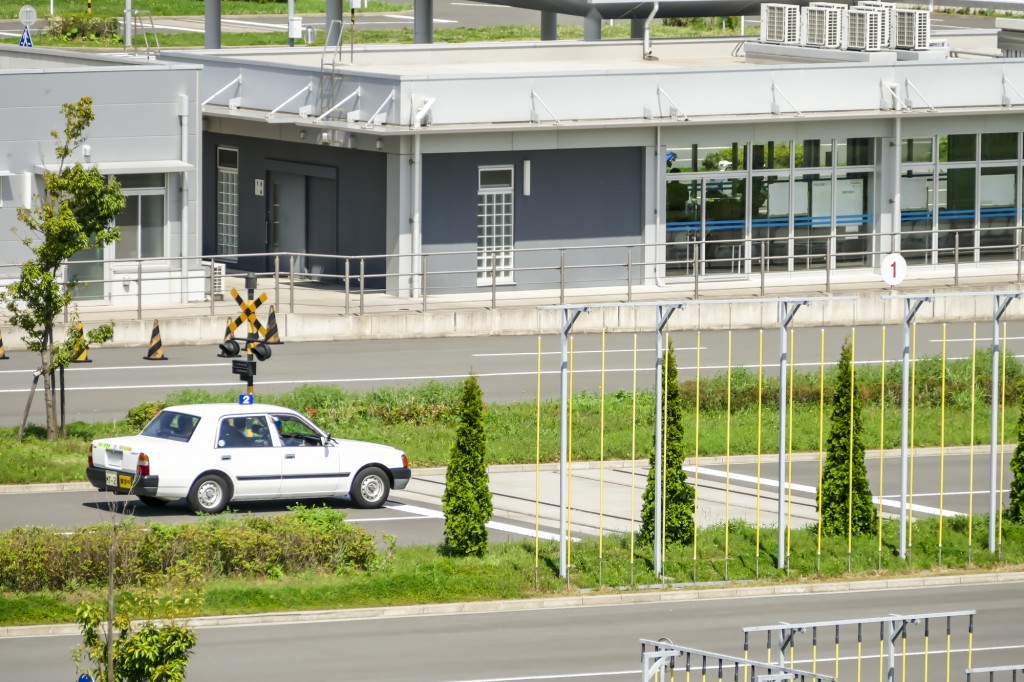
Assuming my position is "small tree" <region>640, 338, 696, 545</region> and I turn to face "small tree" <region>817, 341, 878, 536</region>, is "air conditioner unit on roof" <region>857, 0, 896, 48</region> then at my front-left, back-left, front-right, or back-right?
front-left

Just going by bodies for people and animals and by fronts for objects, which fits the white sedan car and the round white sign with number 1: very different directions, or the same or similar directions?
very different directions

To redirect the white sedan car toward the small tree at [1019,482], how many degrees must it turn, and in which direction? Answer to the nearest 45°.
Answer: approximately 45° to its right

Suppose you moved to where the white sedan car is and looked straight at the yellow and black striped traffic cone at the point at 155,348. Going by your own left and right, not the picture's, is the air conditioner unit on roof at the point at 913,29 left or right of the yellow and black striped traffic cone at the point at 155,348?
right

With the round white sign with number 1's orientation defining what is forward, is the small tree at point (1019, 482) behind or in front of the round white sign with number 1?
in front

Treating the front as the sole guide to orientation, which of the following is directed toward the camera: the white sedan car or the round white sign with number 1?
the round white sign with number 1

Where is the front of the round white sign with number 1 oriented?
toward the camera

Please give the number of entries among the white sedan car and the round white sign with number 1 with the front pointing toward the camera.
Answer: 1

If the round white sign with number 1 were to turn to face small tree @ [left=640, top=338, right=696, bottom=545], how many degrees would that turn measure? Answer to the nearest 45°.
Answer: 0° — it already faces it

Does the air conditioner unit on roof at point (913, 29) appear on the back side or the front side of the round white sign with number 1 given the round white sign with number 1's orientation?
on the back side

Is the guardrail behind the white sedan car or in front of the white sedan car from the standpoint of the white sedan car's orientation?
in front

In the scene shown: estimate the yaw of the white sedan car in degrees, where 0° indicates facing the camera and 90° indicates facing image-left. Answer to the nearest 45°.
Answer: approximately 225°

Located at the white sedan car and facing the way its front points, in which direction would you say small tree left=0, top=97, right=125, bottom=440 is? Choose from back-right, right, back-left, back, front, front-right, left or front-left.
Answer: left

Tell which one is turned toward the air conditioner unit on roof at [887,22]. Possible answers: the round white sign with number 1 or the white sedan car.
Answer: the white sedan car

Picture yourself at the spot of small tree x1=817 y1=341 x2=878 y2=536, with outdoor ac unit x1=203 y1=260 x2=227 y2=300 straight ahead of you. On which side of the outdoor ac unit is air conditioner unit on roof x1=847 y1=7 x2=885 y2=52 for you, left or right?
right

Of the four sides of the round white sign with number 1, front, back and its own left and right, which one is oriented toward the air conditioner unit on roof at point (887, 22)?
back

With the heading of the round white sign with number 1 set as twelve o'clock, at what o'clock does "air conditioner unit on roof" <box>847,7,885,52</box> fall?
The air conditioner unit on roof is roughly at 6 o'clock from the round white sign with number 1.

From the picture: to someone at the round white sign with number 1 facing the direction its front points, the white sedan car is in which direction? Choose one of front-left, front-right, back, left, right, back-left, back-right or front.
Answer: front-right
